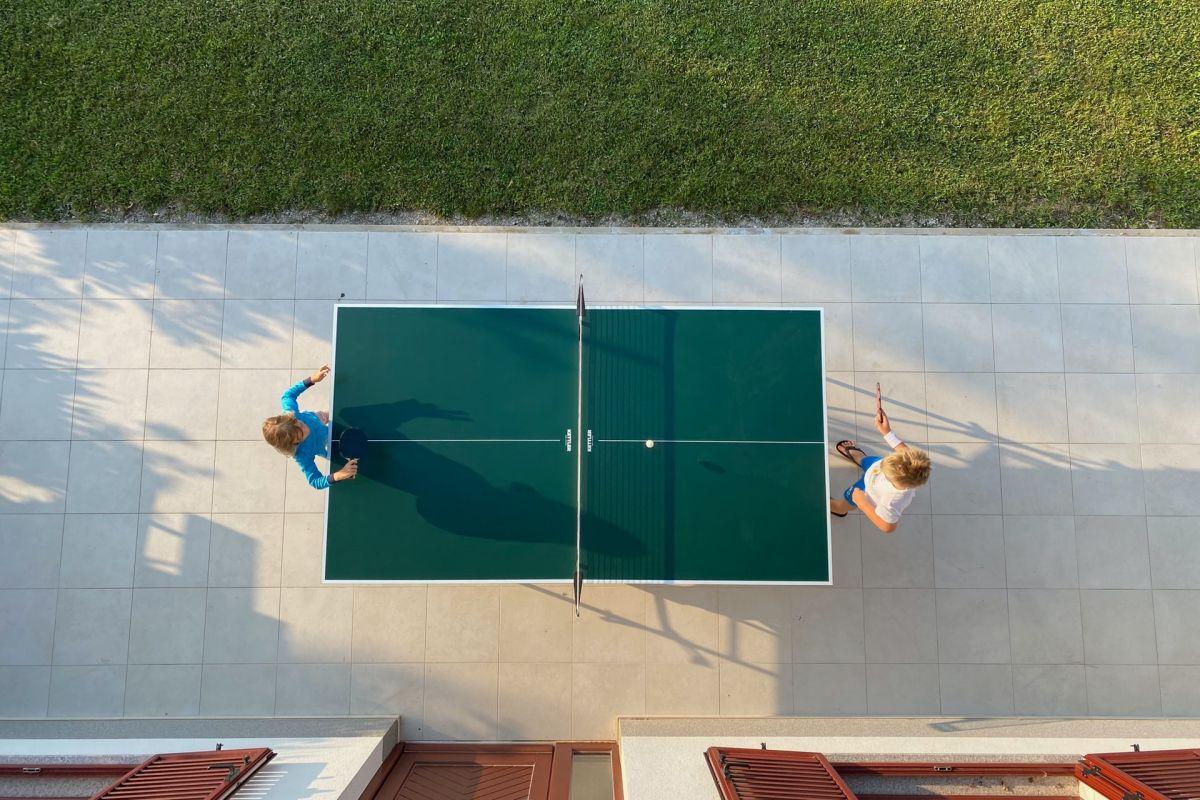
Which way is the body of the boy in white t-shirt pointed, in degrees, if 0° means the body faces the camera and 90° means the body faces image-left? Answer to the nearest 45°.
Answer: approximately 90°

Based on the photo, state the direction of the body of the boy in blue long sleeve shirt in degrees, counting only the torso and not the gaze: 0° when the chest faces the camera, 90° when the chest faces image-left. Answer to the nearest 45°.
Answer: approximately 270°

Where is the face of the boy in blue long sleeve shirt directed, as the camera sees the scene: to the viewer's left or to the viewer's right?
to the viewer's right
